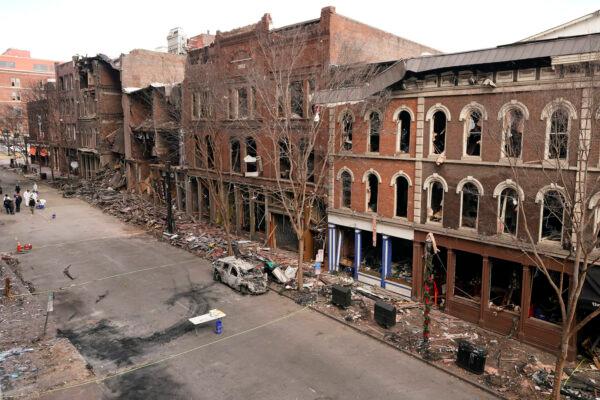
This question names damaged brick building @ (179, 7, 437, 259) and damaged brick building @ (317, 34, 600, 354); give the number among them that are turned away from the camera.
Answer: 0

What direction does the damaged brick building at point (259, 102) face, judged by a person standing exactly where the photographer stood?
facing the viewer and to the left of the viewer

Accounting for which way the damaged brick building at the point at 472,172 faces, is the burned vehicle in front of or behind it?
in front

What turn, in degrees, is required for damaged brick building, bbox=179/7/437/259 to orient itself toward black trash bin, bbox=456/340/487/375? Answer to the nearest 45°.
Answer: approximately 90° to its left

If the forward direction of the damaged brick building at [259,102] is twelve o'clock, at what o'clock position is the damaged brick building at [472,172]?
the damaged brick building at [472,172] is roughly at 9 o'clock from the damaged brick building at [259,102].

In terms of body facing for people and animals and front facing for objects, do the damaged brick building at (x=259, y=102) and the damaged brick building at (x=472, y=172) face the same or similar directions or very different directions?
same or similar directions

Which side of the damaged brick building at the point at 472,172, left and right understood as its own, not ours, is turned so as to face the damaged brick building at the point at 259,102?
right
